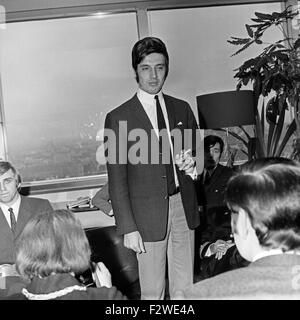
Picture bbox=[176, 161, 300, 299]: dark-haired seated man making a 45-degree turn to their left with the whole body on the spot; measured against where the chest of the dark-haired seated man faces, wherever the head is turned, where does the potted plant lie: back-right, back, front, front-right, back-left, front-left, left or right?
right

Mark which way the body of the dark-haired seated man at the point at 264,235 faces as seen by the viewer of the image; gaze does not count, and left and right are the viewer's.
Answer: facing away from the viewer and to the left of the viewer

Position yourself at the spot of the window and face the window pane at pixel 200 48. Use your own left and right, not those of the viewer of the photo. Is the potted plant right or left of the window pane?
right

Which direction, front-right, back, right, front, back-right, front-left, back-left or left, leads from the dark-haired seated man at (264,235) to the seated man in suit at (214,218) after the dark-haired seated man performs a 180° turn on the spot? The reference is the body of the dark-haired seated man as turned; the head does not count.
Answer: back-left

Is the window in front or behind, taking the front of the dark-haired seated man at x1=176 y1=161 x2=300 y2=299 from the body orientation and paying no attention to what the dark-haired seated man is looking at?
in front

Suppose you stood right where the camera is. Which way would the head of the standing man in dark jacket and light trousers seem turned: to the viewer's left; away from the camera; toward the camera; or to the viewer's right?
toward the camera

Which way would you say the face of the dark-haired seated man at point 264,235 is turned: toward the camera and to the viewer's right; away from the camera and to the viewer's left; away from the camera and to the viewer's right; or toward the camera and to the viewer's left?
away from the camera and to the viewer's left

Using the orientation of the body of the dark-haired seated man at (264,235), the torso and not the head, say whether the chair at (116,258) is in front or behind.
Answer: in front

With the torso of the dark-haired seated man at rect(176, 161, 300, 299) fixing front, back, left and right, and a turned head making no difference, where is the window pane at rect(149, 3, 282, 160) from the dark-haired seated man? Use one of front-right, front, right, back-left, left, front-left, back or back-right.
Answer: front-right
